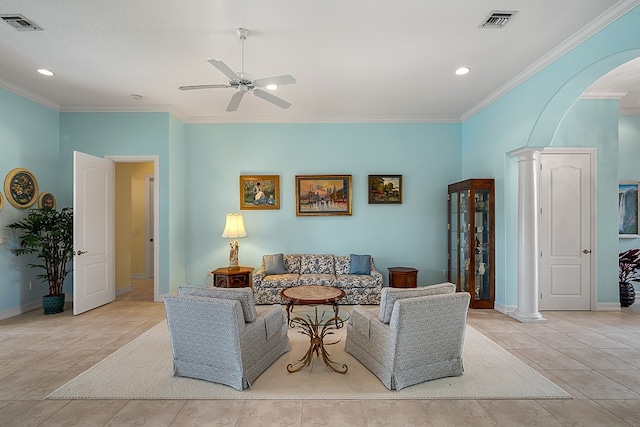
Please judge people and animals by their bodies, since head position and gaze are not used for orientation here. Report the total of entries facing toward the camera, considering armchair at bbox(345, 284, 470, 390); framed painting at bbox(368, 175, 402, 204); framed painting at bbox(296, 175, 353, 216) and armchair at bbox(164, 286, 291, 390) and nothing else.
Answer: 2

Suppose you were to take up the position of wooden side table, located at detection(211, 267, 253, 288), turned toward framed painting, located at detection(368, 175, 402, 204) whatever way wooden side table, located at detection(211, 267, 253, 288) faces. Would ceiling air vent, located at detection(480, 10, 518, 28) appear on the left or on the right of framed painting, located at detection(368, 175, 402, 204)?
right

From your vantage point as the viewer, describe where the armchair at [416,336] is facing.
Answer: facing away from the viewer and to the left of the viewer

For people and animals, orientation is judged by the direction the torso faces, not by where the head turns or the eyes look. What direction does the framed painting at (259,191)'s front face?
toward the camera

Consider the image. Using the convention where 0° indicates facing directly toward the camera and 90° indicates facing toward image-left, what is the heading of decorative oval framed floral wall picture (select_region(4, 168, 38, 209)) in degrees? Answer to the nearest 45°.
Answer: approximately 315°

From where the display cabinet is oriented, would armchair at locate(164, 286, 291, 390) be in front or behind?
in front

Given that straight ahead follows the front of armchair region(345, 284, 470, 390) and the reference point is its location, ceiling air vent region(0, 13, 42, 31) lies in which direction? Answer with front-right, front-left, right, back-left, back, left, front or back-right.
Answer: front-left

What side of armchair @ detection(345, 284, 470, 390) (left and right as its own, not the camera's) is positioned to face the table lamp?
front

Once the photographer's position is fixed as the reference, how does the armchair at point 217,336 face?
facing away from the viewer and to the right of the viewer

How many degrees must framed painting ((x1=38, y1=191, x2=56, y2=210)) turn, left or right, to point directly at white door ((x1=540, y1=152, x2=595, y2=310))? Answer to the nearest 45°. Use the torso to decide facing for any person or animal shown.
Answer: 0° — it already faces it

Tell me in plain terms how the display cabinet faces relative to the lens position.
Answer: facing the viewer and to the left of the viewer

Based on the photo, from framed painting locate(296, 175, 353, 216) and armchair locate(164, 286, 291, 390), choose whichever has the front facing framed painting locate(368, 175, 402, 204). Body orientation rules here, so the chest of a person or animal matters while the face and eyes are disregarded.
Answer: the armchair

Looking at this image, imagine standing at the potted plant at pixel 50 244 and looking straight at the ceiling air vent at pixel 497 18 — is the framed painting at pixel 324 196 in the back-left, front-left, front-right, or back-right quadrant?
front-left

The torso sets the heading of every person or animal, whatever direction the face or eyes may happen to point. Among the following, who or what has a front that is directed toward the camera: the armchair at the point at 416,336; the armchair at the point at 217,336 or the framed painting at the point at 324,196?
the framed painting

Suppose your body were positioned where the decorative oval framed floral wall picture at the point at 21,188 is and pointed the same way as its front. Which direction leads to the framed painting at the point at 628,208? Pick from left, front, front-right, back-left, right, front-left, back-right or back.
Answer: front

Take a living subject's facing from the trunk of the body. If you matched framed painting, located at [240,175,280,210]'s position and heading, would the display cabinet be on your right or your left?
on your left

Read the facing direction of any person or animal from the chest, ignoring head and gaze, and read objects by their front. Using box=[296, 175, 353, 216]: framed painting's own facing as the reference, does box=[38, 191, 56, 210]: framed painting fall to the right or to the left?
on its right

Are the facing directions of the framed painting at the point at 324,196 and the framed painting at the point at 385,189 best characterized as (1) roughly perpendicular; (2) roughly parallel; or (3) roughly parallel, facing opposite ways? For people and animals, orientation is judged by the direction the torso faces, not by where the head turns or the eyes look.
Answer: roughly parallel

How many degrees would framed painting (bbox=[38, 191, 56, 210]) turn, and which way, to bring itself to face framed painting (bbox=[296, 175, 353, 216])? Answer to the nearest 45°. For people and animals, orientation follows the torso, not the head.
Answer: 0° — it already faces it

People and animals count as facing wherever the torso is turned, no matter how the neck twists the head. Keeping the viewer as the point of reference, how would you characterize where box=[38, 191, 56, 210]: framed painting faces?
facing the viewer and to the right of the viewer

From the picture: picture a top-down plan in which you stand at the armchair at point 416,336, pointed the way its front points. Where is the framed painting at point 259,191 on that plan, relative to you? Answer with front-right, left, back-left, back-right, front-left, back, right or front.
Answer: front

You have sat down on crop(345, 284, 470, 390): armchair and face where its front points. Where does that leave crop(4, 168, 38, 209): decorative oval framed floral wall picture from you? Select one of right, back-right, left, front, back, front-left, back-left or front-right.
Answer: front-left

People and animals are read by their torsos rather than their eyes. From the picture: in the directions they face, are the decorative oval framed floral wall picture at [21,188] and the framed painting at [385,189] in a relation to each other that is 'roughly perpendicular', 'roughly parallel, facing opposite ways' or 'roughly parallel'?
roughly perpendicular

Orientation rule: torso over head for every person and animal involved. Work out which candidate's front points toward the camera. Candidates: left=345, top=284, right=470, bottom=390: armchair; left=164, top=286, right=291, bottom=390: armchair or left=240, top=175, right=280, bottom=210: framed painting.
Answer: the framed painting

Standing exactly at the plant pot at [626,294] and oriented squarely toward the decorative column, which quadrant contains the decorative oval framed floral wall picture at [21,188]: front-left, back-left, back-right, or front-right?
front-right
